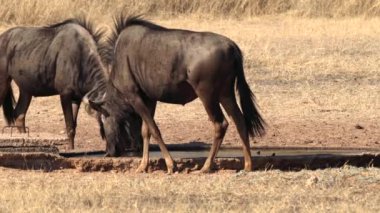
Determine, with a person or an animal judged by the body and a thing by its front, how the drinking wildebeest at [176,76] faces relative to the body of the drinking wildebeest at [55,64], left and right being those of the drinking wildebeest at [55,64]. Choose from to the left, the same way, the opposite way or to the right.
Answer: the opposite way

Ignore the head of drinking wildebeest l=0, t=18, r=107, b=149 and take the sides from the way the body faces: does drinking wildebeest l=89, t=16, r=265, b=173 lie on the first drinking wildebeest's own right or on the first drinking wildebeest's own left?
on the first drinking wildebeest's own right

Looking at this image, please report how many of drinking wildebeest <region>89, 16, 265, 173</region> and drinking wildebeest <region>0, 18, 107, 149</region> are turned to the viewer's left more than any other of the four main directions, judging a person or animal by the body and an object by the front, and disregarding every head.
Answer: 1

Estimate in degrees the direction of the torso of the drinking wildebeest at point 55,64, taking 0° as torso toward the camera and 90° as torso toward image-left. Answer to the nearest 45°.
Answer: approximately 270°

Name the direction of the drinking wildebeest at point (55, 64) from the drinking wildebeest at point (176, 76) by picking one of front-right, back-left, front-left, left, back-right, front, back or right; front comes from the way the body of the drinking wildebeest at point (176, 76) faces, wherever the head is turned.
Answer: front-right

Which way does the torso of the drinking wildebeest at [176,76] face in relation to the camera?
to the viewer's left
